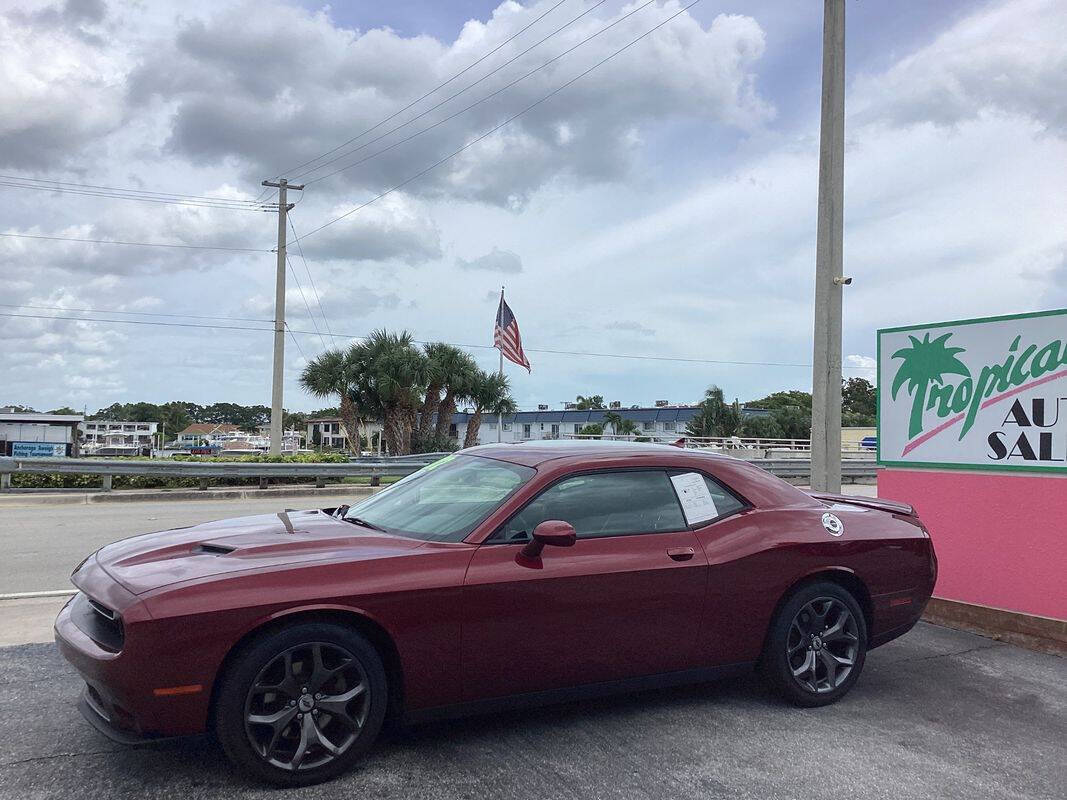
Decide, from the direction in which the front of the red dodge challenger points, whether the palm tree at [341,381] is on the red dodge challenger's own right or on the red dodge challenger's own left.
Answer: on the red dodge challenger's own right

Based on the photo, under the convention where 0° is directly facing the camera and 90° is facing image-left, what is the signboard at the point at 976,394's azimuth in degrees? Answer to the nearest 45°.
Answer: approximately 45°

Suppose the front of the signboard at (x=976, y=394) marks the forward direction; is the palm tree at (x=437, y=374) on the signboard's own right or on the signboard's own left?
on the signboard's own right

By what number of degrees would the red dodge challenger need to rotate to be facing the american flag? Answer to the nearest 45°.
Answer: approximately 135° to its right

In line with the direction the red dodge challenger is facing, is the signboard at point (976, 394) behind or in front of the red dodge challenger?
behind

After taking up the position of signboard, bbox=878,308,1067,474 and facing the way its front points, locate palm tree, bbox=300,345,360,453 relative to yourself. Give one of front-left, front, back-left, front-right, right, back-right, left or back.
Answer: right

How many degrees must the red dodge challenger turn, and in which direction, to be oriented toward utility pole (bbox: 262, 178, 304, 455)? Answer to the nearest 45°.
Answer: approximately 135° to its right

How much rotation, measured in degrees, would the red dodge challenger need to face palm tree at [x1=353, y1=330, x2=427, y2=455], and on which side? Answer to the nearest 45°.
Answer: approximately 135° to its right

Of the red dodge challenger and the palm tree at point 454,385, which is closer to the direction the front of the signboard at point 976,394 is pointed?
the red dodge challenger

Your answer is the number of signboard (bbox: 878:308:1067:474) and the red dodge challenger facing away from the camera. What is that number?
0

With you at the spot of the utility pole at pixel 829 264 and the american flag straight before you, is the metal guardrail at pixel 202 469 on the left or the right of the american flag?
left

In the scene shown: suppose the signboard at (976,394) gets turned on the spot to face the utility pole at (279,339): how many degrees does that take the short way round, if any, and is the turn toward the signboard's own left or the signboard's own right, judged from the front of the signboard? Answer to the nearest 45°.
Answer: approximately 90° to the signboard's own right

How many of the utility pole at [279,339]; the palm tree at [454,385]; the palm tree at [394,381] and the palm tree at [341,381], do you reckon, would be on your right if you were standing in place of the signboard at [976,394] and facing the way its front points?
4
